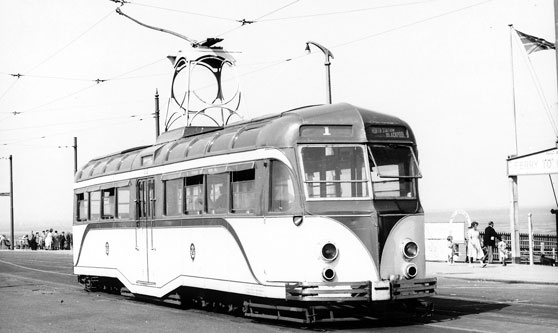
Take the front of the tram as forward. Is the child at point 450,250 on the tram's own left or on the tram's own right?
on the tram's own left

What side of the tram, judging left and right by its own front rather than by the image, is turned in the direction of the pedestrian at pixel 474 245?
left

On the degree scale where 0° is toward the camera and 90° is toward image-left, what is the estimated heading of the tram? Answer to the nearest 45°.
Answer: approximately 315°

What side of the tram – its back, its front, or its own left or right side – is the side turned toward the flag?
left

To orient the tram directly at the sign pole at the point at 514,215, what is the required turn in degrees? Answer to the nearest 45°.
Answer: approximately 90° to its left
